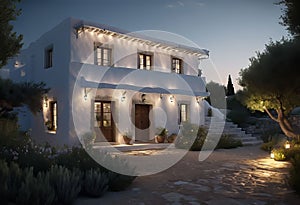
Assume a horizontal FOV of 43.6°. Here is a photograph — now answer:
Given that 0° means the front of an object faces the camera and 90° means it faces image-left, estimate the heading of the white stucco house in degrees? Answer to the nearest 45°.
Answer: approximately 315°

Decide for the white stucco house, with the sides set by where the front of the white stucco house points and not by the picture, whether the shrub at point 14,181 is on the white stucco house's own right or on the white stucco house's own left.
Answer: on the white stucco house's own right

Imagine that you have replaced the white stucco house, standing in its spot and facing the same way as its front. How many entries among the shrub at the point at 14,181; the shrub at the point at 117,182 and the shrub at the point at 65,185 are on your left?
0

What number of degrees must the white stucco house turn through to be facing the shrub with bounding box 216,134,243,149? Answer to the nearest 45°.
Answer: approximately 45° to its left

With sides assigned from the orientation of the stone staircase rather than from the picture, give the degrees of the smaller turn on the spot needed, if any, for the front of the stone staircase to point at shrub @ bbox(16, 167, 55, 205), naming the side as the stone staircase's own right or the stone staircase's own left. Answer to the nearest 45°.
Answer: approximately 45° to the stone staircase's own right

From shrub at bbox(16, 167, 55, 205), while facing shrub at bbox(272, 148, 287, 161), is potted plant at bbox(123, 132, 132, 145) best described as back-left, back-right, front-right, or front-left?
front-left
